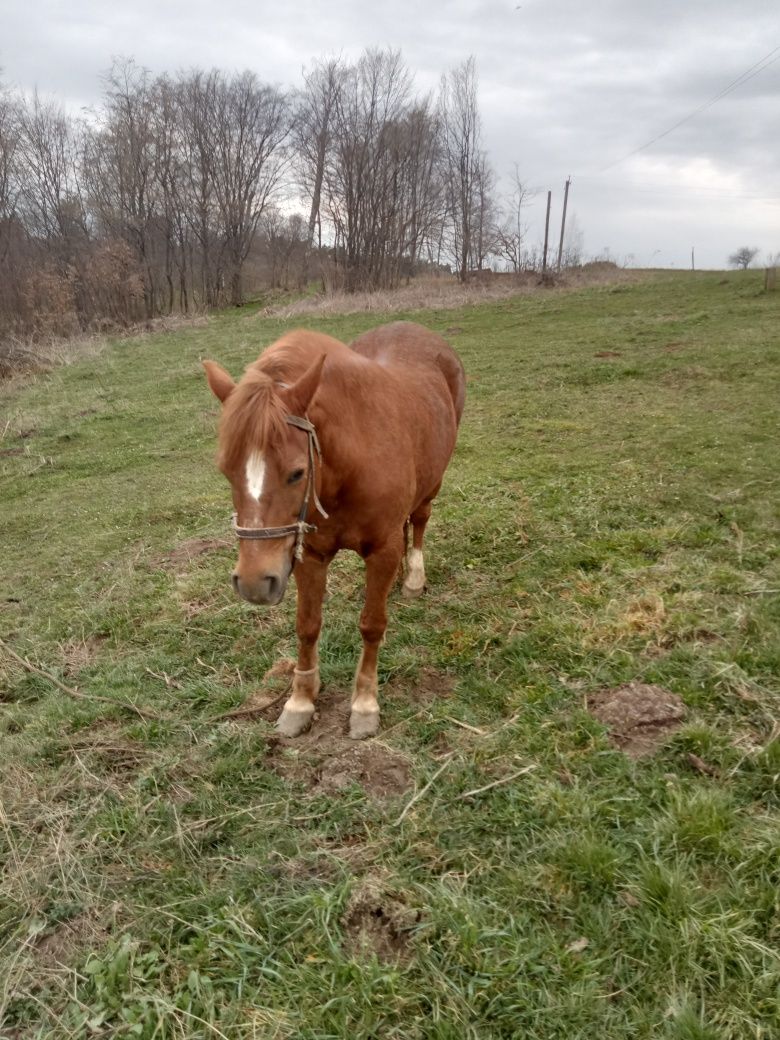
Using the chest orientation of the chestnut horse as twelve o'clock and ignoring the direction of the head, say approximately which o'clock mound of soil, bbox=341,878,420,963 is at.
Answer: The mound of soil is roughly at 10 o'clock from the chestnut horse.

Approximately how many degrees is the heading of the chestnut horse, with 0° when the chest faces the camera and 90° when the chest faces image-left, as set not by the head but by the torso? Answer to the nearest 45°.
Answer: approximately 45°
